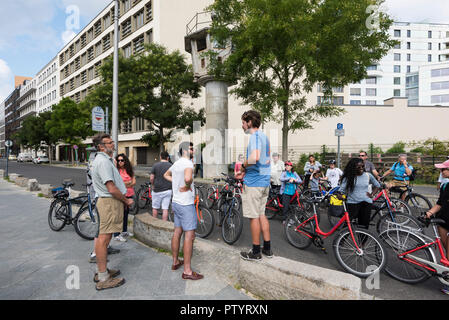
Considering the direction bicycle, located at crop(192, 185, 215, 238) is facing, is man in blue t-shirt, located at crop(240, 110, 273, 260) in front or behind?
in front

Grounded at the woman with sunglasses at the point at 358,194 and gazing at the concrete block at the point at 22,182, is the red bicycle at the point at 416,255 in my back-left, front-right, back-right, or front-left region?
back-left

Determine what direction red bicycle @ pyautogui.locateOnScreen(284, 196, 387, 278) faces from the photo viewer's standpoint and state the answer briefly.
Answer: facing the viewer and to the right of the viewer

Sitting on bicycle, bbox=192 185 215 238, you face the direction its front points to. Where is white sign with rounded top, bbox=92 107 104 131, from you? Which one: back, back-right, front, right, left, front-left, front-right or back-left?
back

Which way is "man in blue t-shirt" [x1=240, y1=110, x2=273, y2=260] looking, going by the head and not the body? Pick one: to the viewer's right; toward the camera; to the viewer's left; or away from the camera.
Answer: to the viewer's left

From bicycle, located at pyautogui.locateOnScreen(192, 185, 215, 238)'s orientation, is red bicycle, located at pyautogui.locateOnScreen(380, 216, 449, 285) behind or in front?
in front

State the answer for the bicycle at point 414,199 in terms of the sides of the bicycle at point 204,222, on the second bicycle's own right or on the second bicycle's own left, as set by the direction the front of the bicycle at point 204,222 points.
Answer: on the second bicycle's own left

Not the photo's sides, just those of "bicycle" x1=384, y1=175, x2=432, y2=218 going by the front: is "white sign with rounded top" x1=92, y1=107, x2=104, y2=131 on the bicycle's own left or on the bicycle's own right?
on the bicycle's own right
